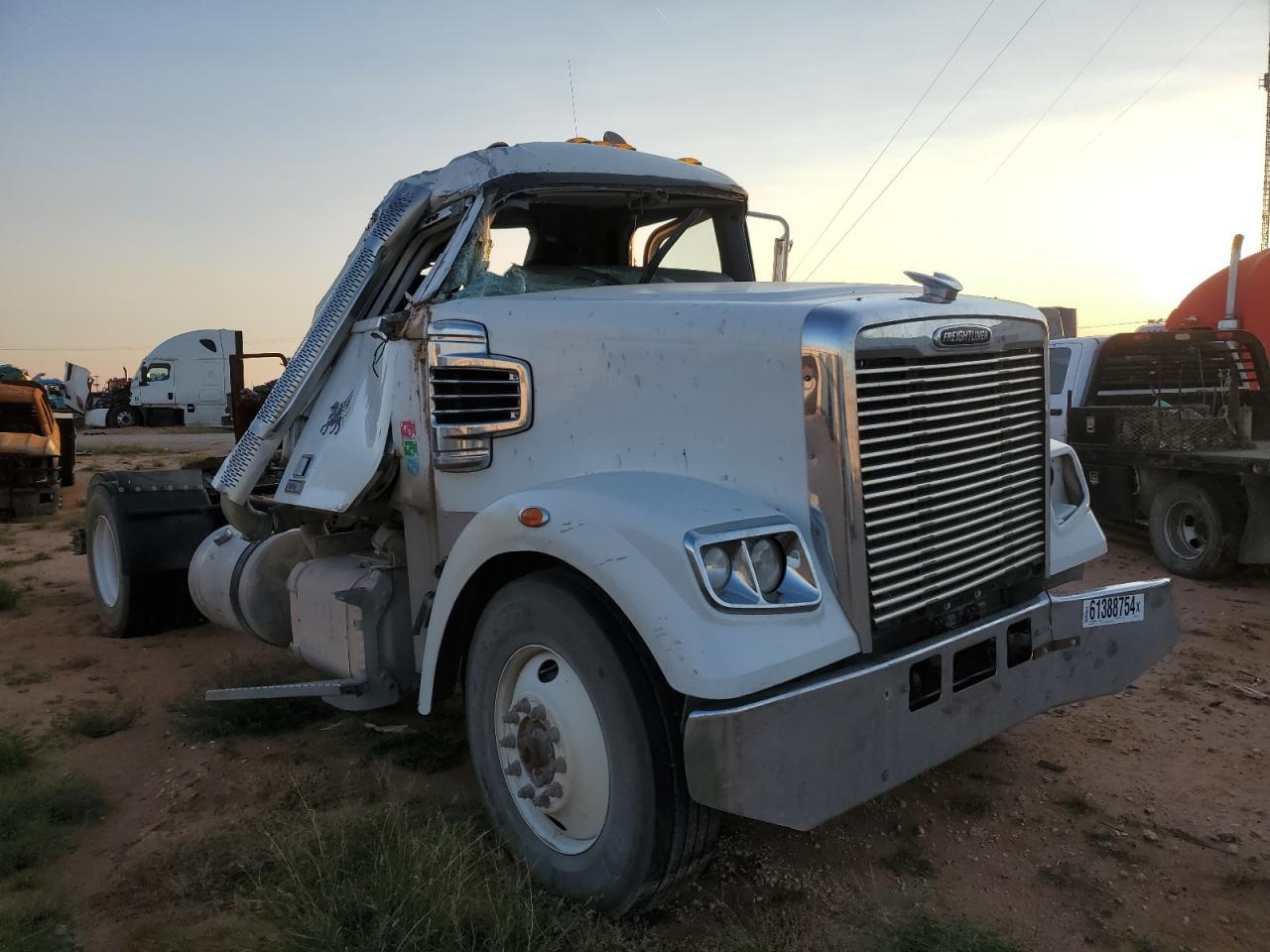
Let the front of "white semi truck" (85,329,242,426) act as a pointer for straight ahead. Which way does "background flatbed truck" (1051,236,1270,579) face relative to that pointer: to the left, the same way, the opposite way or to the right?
to the right

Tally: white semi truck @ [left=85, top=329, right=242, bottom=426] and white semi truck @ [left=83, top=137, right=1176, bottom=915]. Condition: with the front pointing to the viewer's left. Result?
1

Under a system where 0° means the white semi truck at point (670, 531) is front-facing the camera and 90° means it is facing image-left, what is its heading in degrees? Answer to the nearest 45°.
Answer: approximately 315°

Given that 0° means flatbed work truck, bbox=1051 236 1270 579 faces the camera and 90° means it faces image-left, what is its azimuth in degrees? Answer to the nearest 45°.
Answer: approximately 135°

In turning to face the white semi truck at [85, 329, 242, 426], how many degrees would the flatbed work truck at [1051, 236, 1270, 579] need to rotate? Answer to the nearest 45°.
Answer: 0° — it already faces it

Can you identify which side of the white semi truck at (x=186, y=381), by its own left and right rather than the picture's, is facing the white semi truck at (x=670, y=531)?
left

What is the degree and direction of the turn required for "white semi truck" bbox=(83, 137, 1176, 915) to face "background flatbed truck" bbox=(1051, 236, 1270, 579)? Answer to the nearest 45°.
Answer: approximately 90° to its left

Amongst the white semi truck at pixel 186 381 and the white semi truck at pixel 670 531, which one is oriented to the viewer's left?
the white semi truck at pixel 186 381

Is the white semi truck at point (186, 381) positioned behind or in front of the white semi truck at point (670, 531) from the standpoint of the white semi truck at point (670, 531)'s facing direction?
behind

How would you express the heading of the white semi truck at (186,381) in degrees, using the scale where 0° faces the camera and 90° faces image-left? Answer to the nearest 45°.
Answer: approximately 90°
